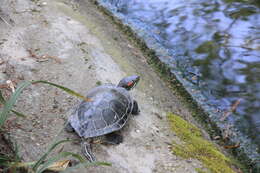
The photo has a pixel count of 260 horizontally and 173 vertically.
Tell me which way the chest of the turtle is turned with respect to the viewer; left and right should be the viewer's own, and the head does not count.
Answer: facing away from the viewer and to the right of the viewer
